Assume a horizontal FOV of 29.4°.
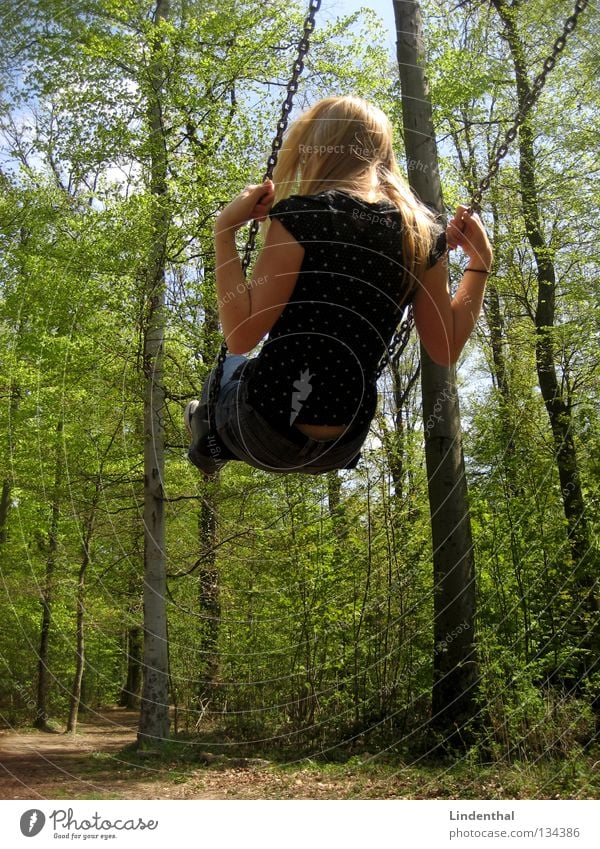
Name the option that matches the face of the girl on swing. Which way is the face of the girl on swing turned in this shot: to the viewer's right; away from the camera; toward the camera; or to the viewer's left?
away from the camera

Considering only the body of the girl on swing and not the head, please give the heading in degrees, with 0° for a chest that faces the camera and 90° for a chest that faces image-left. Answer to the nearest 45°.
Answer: approximately 135°

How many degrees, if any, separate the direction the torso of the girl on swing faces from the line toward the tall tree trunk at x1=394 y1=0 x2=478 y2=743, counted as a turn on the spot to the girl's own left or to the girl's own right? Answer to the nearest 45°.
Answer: approximately 45° to the girl's own right

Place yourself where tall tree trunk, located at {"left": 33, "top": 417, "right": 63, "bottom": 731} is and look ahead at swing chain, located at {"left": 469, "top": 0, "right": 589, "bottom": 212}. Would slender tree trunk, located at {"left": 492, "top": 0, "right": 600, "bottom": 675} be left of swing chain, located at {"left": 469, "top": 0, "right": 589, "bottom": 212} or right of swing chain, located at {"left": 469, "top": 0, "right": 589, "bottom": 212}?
left

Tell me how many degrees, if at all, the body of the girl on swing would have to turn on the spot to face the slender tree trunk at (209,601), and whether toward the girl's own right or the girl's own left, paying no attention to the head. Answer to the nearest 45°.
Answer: approximately 45° to the girl's own right

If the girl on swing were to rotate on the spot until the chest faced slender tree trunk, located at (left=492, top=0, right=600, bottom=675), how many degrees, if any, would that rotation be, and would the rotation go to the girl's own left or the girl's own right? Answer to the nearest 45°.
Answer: approximately 45° to the girl's own right
